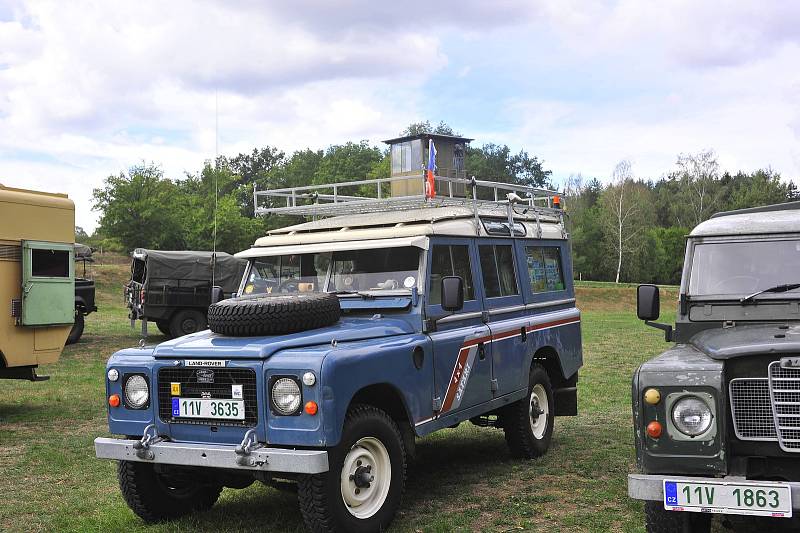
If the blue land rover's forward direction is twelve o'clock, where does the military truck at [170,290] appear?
The military truck is roughly at 4 o'clock from the blue land rover.

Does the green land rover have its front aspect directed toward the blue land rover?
no

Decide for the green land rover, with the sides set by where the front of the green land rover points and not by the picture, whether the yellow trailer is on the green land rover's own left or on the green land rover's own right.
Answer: on the green land rover's own right

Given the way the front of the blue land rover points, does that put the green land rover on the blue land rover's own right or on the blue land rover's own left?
on the blue land rover's own left

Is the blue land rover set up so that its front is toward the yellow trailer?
no

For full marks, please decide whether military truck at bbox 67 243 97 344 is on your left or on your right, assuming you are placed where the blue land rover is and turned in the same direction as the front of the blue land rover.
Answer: on your right

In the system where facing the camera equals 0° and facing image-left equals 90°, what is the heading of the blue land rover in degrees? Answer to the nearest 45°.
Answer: approximately 45°

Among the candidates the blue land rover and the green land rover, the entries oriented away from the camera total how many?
0

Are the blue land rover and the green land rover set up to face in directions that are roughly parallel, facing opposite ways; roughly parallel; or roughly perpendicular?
roughly parallel

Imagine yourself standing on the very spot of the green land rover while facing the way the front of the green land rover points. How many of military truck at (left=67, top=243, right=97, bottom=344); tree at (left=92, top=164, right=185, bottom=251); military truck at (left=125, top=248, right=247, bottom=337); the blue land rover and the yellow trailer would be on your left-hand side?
0

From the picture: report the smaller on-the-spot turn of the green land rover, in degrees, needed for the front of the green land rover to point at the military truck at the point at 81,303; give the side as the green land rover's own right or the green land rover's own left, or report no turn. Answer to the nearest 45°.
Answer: approximately 135° to the green land rover's own right

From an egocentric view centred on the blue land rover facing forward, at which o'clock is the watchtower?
The watchtower is roughly at 5 o'clock from the blue land rover.

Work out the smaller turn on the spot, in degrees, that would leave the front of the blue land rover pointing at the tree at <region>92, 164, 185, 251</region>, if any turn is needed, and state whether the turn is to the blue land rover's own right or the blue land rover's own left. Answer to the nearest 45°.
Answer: approximately 135° to the blue land rover's own right

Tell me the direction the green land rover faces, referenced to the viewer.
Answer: facing the viewer

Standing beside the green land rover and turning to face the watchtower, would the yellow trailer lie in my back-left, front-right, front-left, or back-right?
front-left
